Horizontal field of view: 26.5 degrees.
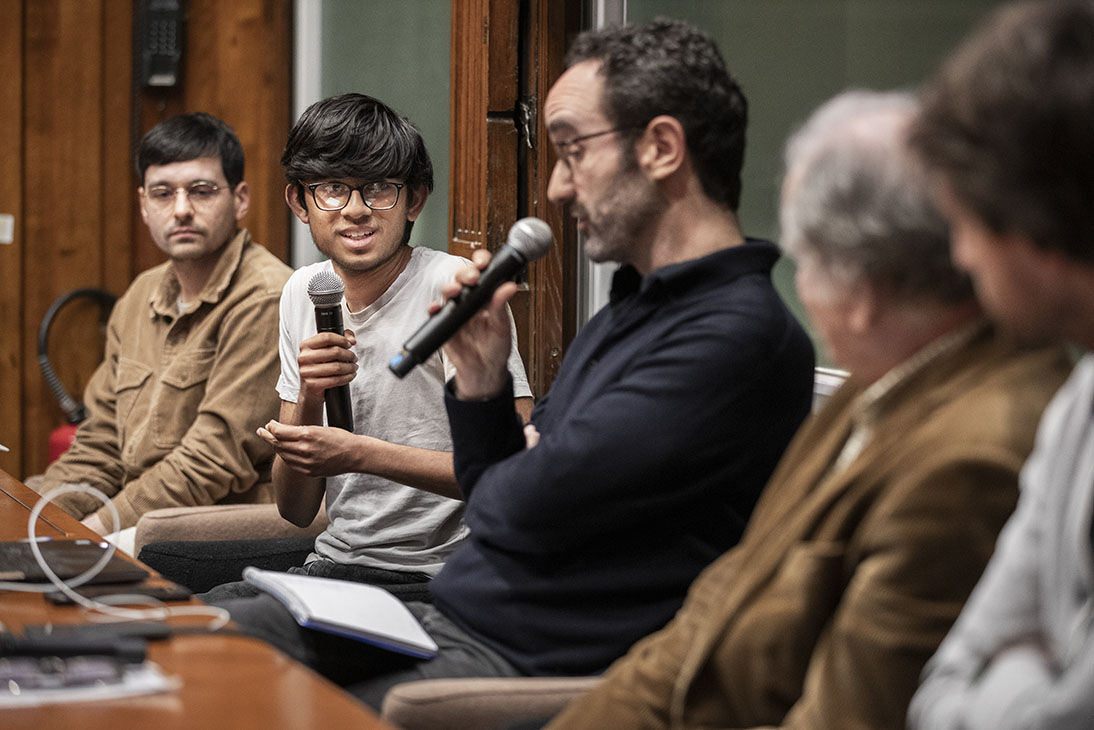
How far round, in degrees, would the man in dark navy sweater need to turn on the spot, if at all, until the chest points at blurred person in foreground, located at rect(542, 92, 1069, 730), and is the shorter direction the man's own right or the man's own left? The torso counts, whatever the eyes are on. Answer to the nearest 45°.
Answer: approximately 90° to the man's own left

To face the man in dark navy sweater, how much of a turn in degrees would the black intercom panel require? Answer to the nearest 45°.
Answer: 0° — it already faces them

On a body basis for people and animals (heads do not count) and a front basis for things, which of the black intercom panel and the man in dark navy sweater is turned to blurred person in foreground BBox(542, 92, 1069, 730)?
the black intercom panel

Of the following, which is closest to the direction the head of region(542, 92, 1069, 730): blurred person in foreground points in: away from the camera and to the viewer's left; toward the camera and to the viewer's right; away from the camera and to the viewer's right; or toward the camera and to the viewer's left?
away from the camera and to the viewer's left

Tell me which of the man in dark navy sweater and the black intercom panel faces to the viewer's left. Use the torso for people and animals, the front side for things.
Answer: the man in dark navy sweater

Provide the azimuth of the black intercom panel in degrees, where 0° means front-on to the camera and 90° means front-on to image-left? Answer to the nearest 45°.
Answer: approximately 0°

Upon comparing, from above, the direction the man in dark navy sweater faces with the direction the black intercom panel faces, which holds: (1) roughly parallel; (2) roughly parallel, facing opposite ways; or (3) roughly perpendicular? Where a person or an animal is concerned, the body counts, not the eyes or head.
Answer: roughly perpendicular

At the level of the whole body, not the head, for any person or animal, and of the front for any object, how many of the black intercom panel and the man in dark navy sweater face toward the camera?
1

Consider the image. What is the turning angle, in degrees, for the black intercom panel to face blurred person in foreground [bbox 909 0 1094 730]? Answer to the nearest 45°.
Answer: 0° — it already faces them

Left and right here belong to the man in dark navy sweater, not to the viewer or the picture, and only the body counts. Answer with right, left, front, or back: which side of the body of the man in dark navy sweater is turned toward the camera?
left
